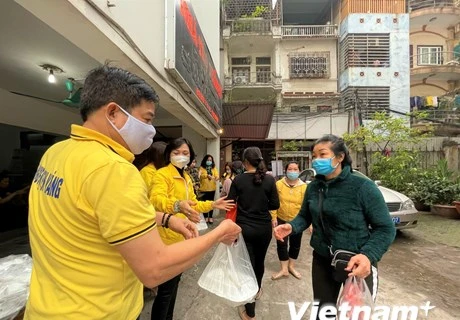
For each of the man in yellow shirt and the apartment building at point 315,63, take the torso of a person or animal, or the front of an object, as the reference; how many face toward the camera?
1

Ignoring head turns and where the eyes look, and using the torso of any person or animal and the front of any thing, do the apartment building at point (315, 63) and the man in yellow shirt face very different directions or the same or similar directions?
very different directions

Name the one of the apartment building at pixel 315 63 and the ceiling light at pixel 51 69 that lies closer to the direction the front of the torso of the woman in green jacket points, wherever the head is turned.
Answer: the ceiling light

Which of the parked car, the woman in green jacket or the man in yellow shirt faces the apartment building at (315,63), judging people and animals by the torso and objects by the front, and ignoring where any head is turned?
the man in yellow shirt

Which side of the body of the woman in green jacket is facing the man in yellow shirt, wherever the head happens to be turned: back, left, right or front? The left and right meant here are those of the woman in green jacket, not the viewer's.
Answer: front

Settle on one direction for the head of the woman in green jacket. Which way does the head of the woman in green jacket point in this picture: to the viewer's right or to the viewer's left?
to the viewer's left

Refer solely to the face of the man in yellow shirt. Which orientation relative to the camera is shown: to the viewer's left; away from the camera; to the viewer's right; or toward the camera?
to the viewer's right

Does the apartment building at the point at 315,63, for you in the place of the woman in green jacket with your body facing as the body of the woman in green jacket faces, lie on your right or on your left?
on your right

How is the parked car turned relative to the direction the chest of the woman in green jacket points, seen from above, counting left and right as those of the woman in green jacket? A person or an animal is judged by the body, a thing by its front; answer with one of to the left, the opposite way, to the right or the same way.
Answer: to the left
